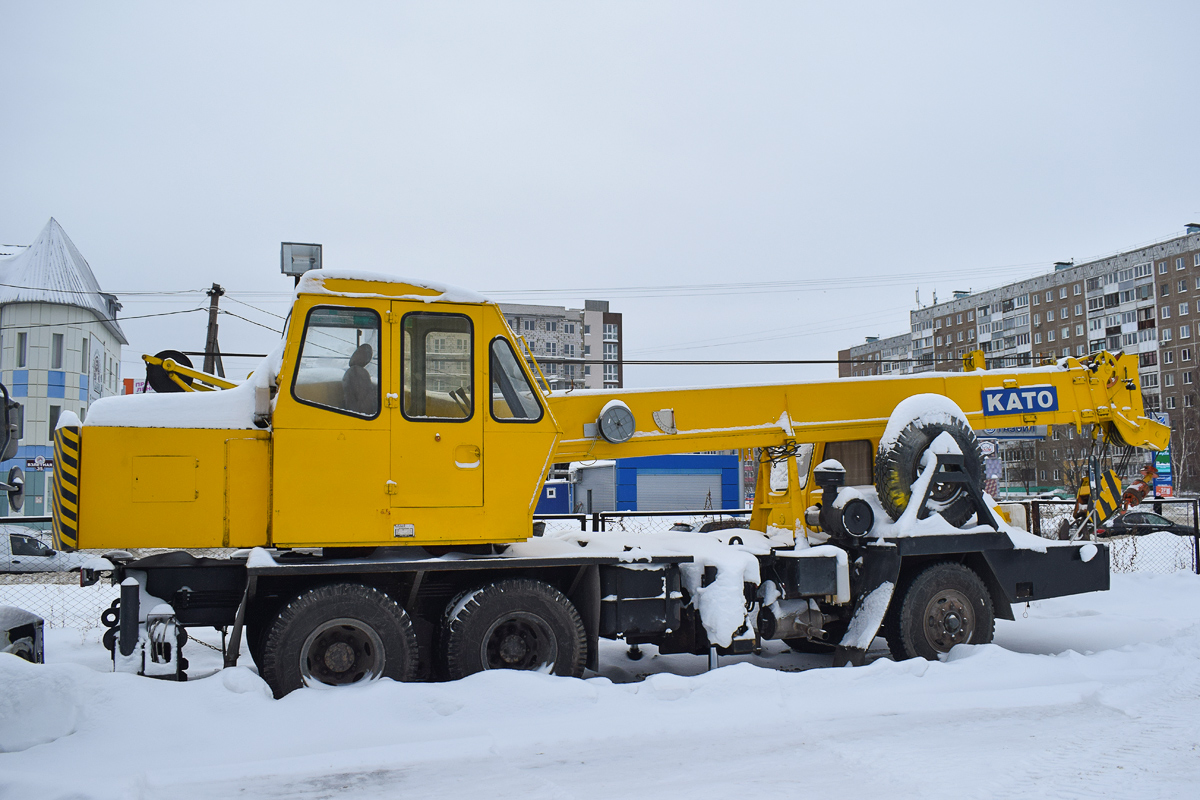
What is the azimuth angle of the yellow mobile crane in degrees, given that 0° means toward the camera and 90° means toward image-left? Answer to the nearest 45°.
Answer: approximately 270°

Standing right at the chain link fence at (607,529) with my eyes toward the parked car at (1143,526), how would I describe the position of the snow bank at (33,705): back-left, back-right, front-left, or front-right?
back-right

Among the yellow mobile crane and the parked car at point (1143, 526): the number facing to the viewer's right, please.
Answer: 2

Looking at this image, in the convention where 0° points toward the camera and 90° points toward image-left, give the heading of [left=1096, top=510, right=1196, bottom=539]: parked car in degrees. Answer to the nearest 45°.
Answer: approximately 270°
